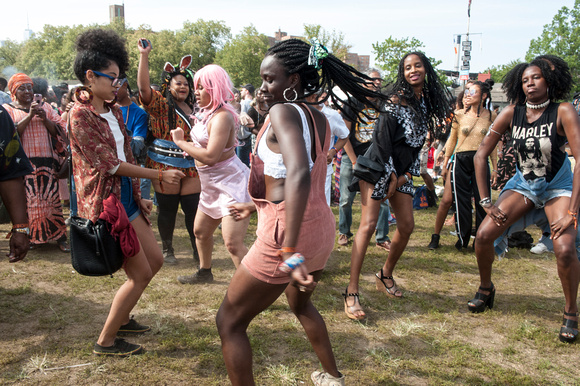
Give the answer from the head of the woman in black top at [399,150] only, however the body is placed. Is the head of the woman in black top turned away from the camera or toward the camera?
toward the camera

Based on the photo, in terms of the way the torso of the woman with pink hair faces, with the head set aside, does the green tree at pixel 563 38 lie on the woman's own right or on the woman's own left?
on the woman's own right

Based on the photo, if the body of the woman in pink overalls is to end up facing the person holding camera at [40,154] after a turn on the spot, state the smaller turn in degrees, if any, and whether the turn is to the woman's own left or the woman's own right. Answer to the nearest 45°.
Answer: approximately 45° to the woman's own right

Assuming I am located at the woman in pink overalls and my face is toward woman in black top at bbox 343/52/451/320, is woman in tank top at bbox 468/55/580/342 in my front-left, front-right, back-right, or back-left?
front-right

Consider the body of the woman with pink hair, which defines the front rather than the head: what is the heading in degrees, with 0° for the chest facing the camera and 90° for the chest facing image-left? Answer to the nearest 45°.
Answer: approximately 90°

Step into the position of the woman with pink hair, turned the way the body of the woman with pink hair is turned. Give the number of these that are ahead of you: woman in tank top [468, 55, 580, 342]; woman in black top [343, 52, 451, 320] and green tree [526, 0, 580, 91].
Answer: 0

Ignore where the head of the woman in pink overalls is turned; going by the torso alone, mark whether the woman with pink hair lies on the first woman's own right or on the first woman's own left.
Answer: on the first woman's own right

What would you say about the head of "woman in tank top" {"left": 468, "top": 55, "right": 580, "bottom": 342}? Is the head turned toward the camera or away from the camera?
toward the camera
